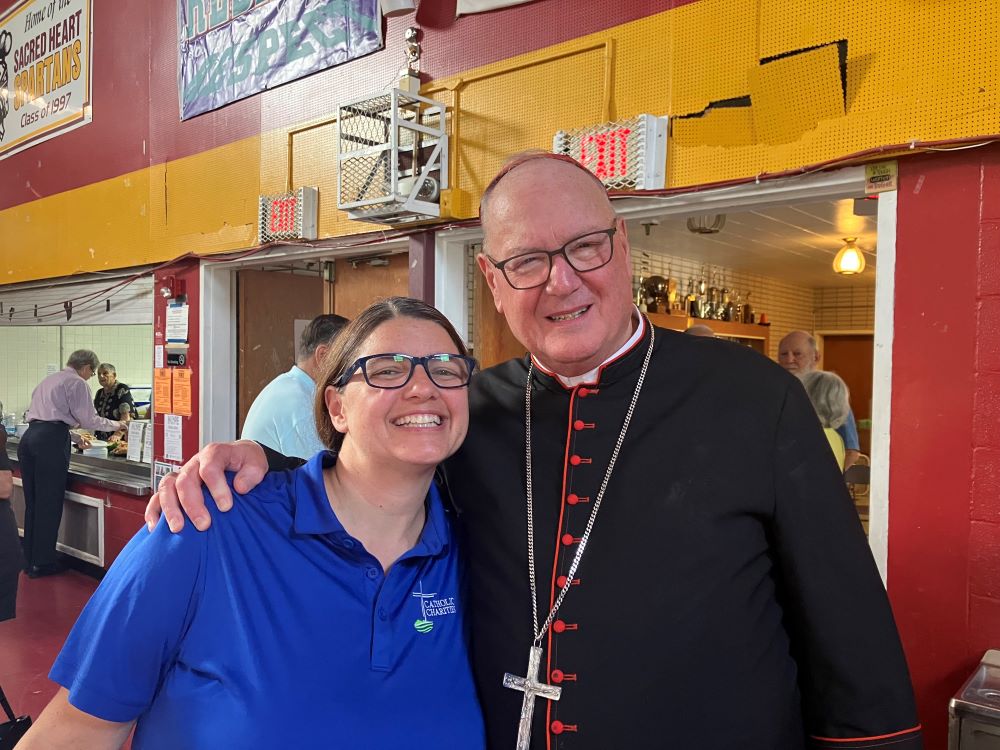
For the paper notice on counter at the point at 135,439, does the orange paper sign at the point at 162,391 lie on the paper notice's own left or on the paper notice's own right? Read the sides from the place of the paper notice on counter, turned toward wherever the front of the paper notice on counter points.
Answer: on the paper notice's own left

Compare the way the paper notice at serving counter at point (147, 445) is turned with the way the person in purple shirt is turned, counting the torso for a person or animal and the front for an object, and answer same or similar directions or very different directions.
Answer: very different directions

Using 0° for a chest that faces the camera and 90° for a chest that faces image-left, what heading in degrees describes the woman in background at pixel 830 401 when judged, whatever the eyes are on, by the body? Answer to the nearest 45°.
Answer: approximately 180°

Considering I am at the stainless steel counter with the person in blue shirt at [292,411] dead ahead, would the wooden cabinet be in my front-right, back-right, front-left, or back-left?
front-left

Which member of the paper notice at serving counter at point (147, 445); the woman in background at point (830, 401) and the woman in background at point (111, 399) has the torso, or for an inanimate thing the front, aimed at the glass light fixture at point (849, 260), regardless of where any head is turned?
the woman in background at point (830, 401)

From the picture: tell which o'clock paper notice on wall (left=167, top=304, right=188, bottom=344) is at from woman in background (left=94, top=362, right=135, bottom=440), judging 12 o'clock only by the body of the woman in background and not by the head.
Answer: The paper notice on wall is roughly at 10 o'clock from the woman in background.

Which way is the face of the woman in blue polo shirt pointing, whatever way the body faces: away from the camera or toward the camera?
toward the camera

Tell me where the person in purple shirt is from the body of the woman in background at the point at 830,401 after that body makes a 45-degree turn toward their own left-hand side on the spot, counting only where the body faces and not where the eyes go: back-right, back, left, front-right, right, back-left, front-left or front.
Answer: front-left

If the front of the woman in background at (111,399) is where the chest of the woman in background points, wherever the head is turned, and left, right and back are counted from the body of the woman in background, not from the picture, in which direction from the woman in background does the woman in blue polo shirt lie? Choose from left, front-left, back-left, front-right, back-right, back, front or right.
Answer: front-left

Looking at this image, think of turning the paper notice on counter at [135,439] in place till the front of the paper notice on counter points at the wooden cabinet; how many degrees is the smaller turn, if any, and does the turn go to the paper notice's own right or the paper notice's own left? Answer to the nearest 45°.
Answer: approximately 135° to the paper notice's own left

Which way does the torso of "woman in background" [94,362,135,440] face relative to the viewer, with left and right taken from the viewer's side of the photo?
facing the viewer and to the left of the viewer

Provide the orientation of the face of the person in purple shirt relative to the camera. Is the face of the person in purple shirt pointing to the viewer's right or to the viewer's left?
to the viewer's right

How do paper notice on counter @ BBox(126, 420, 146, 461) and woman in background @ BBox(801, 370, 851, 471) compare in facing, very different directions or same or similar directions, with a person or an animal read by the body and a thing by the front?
very different directions

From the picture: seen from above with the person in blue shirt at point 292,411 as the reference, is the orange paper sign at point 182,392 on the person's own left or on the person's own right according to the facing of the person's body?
on the person's own left

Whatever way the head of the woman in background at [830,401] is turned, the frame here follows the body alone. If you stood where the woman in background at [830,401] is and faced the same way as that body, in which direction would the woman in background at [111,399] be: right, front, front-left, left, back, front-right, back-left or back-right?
left
